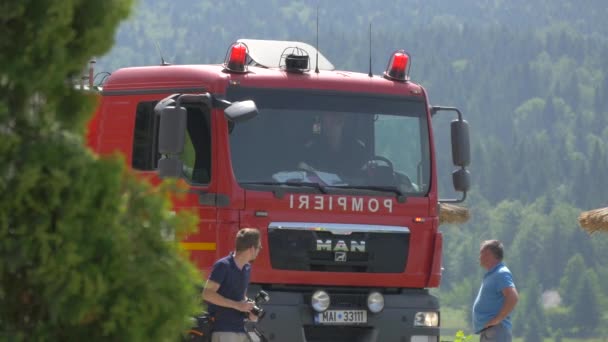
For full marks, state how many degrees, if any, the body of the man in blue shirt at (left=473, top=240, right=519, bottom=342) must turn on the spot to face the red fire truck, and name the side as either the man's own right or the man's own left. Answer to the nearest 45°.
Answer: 0° — they already face it

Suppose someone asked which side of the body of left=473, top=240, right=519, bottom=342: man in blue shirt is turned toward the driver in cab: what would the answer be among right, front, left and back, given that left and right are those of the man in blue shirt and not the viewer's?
front

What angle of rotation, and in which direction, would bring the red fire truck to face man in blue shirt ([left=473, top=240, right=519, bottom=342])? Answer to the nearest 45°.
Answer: approximately 45° to its left

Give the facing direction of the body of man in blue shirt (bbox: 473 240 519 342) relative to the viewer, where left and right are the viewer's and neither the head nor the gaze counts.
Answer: facing to the left of the viewer

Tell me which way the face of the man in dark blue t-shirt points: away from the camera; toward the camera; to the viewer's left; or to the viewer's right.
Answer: to the viewer's right

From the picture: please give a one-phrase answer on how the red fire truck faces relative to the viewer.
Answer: facing the viewer and to the right of the viewer

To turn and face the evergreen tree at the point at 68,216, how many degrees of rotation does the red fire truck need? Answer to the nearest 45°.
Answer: approximately 45° to its right

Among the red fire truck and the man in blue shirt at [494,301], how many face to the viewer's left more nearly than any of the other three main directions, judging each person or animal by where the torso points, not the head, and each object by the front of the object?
1
